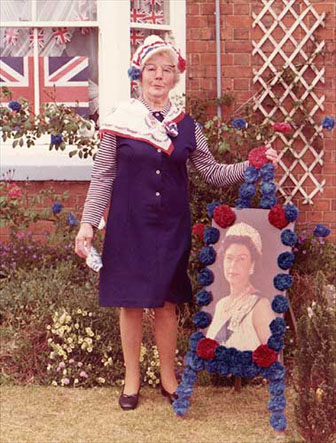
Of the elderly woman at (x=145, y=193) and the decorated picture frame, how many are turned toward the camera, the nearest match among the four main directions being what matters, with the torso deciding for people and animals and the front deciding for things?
2

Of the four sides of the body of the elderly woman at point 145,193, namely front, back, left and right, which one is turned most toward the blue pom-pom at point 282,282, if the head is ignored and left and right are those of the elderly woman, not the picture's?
left

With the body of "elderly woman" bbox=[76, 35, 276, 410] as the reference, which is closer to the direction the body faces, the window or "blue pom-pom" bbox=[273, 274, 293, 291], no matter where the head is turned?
the blue pom-pom

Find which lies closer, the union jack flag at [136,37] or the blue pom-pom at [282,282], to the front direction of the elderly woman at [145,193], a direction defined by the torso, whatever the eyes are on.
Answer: the blue pom-pom

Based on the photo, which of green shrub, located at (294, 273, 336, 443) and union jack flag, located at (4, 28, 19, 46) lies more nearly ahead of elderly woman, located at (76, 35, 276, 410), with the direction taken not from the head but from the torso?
the green shrub

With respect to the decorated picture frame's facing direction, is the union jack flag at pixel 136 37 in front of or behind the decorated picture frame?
behind

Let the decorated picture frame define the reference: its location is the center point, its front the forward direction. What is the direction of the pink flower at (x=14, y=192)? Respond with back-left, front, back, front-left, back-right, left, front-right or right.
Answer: back-right

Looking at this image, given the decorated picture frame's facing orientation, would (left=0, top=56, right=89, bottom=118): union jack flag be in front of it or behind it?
behind

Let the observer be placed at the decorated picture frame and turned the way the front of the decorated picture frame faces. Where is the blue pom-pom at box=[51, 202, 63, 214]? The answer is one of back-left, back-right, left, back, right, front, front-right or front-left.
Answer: back-right

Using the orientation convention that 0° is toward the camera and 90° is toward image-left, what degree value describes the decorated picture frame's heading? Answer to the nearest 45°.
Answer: approximately 0°

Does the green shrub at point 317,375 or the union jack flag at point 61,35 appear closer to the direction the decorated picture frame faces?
the green shrub

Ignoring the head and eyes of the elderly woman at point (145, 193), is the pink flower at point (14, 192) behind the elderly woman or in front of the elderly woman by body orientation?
behind

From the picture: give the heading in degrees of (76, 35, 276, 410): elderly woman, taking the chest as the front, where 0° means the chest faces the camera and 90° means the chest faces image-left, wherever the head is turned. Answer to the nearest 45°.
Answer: approximately 0°
